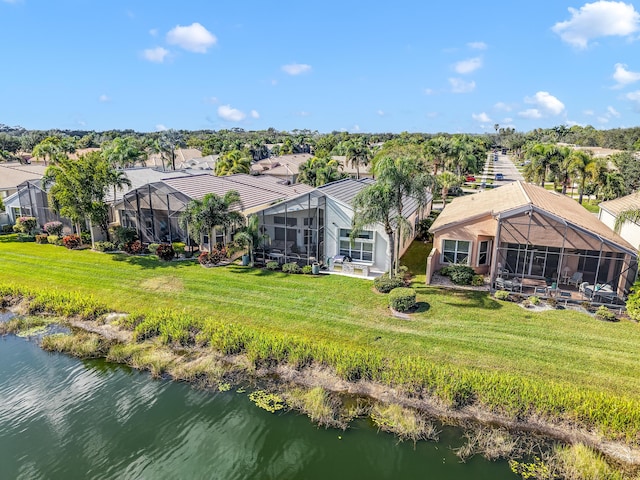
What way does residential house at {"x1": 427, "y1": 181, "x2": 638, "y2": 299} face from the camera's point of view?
away from the camera

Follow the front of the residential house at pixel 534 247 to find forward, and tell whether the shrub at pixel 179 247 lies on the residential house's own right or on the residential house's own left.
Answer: on the residential house's own left

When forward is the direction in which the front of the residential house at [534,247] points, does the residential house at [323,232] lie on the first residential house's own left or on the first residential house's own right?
on the first residential house's own left

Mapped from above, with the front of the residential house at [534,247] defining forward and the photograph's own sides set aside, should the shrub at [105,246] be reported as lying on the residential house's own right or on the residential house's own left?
on the residential house's own left

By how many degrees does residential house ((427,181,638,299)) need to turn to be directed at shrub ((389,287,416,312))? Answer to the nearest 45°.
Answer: approximately 135° to its left

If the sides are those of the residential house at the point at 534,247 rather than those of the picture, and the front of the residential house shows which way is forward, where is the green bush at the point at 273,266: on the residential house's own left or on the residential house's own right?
on the residential house's own left
